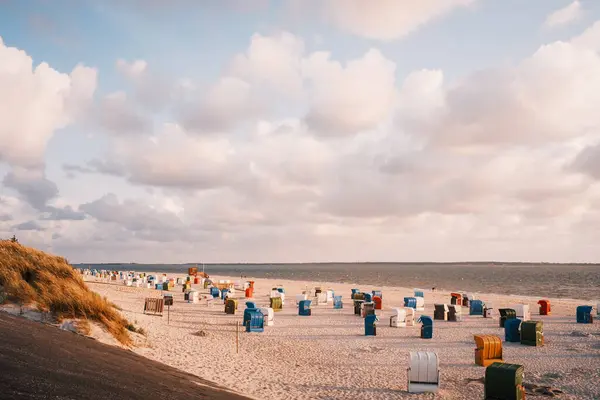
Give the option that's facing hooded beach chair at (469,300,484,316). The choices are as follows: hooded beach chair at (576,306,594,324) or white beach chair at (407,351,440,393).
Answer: the white beach chair

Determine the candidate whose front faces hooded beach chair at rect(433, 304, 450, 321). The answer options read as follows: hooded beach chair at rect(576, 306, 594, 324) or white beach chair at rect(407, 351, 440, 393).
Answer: the white beach chair

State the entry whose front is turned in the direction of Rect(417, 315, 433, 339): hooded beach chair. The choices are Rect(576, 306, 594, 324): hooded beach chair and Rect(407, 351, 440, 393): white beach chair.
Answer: the white beach chair

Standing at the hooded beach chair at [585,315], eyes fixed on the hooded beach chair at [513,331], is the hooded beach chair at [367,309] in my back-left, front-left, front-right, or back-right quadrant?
front-right

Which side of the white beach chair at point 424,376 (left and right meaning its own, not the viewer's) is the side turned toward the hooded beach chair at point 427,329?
front

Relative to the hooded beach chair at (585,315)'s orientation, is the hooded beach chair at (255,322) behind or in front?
behind

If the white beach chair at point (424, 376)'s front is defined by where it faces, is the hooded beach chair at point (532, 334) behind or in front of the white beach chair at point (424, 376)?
in front

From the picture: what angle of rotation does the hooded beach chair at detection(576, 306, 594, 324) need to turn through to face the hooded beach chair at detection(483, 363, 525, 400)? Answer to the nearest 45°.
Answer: approximately 135° to its right

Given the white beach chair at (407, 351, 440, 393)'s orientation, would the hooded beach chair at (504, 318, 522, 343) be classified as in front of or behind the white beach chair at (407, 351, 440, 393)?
in front

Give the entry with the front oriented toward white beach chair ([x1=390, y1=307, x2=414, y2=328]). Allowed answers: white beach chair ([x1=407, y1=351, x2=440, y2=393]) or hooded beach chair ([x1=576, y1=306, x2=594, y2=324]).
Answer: white beach chair ([x1=407, y1=351, x2=440, y2=393])

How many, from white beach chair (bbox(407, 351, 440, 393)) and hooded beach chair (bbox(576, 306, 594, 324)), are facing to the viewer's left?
0

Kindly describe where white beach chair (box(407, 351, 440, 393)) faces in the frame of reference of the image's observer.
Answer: facing away from the viewer

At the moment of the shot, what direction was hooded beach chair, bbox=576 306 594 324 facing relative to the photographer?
facing away from the viewer and to the right of the viewer
